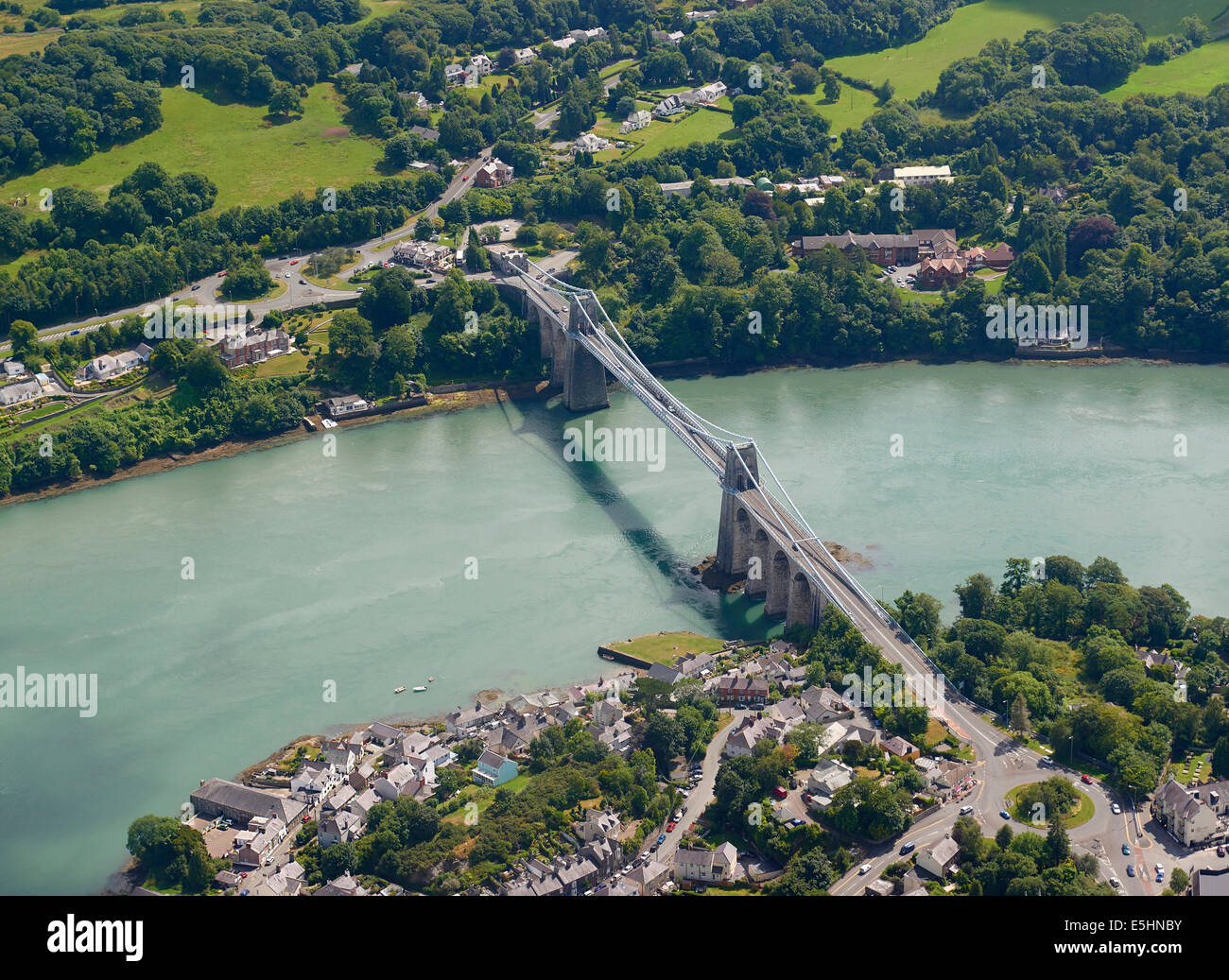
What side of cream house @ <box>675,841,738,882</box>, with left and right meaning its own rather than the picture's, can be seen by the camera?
front

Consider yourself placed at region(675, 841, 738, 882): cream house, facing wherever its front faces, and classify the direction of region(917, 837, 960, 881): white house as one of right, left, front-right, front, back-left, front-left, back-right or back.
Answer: left

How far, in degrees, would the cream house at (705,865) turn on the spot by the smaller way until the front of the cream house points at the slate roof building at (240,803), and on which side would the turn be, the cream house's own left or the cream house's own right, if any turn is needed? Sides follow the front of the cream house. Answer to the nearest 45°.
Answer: approximately 90° to the cream house's own right

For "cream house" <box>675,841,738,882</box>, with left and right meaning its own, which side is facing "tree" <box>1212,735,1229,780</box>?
left

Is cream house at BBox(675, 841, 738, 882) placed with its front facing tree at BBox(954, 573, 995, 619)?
no

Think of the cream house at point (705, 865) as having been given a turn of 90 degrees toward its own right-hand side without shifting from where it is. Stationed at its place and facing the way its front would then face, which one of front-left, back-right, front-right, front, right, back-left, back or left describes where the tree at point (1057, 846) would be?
back

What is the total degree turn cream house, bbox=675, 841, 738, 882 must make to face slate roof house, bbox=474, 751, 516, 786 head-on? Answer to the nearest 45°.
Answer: approximately 135° to its right
